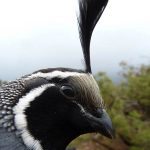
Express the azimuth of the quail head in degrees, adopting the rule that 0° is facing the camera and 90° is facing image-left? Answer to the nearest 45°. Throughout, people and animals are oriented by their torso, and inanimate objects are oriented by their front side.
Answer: approximately 270°
